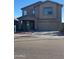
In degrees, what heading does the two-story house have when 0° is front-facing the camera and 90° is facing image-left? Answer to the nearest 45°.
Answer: approximately 0°
